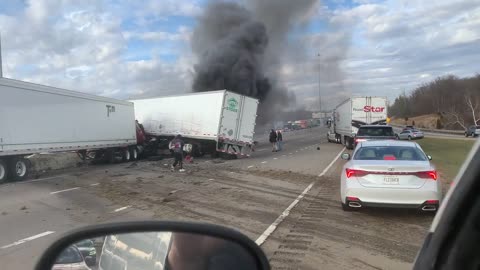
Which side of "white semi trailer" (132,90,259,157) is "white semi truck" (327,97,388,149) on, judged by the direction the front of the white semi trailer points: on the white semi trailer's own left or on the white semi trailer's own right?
on the white semi trailer's own right

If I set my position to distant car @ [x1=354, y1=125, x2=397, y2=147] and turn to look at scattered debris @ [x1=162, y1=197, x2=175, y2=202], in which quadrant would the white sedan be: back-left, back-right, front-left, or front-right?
front-left

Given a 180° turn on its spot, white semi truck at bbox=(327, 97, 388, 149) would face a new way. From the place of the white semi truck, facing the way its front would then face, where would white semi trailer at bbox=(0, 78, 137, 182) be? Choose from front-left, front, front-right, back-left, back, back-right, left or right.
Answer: right

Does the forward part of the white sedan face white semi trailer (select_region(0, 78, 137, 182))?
no

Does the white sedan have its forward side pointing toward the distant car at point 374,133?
yes

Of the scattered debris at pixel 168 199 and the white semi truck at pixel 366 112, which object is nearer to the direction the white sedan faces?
the white semi truck

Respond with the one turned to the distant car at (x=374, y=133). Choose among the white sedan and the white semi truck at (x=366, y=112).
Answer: the white sedan

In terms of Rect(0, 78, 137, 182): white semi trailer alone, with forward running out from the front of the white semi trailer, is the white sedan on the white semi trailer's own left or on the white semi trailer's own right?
on the white semi trailer's own right

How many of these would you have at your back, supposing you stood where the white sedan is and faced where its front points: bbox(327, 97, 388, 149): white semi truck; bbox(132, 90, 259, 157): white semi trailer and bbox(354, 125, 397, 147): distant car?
0

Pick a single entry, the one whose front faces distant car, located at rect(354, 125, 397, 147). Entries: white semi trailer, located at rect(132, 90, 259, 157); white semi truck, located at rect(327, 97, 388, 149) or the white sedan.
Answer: the white sedan

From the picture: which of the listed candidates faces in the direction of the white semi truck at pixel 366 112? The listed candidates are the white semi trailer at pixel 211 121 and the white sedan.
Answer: the white sedan

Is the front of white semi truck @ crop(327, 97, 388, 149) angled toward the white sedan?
no

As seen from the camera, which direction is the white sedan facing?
away from the camera

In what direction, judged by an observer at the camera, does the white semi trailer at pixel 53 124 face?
facing away from the viewer and to the right of the viewer

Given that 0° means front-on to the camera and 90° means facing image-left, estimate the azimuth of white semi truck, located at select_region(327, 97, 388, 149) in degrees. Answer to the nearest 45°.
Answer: approximately 135°

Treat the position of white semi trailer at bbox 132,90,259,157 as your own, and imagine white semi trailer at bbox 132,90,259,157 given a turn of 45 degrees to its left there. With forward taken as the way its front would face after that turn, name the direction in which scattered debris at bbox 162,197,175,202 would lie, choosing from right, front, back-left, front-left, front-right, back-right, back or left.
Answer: left

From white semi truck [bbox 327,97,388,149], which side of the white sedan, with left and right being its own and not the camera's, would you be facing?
front

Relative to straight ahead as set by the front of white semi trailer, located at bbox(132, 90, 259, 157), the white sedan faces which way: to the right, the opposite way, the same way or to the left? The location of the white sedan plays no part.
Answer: to the right

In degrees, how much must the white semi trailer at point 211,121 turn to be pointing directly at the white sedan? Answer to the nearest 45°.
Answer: approximately 135° to its left

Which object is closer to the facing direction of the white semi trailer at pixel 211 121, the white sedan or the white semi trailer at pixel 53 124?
the white semi trailer

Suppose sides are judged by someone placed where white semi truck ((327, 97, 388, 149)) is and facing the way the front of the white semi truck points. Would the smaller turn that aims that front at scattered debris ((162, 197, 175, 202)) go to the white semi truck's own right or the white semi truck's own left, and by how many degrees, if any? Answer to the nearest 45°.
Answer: approximately 135° to the white semi truck's own left

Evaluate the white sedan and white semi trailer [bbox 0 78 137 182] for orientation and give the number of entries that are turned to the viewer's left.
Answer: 0

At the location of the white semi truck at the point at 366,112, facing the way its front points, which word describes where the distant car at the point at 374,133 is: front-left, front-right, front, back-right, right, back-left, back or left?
back-left
